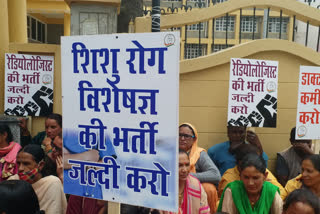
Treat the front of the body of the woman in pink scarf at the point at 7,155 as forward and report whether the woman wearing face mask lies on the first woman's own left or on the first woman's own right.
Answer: on the first woman's own left

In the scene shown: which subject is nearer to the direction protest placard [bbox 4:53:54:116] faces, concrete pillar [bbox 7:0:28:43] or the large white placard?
the large white placard

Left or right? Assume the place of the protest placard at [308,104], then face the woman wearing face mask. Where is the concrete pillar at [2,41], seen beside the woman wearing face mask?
right

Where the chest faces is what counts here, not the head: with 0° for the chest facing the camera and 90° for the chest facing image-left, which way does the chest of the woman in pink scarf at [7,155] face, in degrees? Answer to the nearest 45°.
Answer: approximately 45°

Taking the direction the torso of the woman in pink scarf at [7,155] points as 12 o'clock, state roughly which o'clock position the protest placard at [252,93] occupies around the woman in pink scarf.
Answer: The protest placard is roughly at 8 o'clock from the woman in pink scarf.

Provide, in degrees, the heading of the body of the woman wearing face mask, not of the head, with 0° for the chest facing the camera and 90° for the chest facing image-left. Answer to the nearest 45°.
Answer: approximately 45°

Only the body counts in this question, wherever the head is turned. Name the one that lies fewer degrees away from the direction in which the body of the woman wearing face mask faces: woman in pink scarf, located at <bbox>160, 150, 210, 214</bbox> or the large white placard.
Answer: the large white placard
